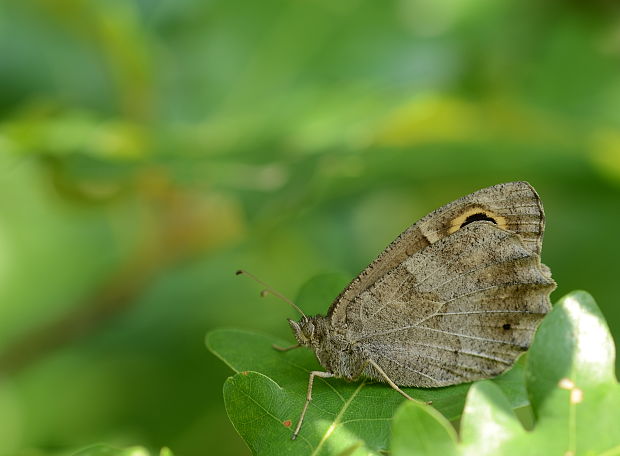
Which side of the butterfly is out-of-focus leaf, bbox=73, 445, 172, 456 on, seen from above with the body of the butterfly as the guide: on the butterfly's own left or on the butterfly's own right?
on the butterfly's own left

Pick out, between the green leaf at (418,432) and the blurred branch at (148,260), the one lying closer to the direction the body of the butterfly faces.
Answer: the blurred branch

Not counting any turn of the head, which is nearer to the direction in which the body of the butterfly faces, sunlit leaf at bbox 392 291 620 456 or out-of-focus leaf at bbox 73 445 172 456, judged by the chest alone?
the out-of-focus leaf

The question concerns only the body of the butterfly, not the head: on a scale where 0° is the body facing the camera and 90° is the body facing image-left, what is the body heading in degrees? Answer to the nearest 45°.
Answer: approximately 90°

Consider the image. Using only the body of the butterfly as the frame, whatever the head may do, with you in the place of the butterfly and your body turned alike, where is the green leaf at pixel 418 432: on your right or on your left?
on your left

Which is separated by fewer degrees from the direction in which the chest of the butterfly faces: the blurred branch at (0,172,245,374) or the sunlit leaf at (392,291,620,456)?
the blurred branch

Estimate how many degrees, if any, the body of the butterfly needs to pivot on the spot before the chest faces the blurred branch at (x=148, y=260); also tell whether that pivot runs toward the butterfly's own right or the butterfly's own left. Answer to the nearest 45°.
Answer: approximately 45° to the butterfly's own right
